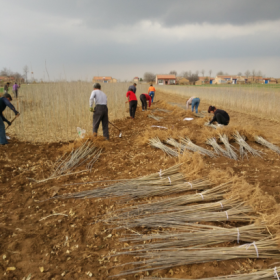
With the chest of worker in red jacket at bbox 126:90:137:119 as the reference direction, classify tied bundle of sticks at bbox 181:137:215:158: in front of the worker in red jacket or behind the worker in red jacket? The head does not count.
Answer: behind

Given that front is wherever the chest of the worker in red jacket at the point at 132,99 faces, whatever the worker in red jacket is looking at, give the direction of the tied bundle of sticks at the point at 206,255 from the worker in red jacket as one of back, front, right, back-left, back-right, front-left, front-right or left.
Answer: back-left

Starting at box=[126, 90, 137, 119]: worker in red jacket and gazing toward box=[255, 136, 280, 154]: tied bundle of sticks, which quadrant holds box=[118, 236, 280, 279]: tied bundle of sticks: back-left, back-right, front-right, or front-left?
front-right

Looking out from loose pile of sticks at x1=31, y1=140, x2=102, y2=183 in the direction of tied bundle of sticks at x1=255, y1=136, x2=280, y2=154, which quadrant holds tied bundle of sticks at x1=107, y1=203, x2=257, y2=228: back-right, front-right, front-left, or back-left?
front-right

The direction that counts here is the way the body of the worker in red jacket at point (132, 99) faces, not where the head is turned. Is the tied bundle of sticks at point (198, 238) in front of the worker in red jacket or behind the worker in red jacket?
behind

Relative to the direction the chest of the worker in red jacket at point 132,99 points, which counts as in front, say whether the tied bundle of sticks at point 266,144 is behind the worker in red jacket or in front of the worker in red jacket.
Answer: behind

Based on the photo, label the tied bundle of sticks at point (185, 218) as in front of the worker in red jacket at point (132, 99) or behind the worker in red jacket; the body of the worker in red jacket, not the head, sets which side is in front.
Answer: behind

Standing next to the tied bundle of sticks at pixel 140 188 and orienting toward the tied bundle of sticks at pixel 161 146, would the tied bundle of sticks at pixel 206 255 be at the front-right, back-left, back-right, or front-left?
back-right
